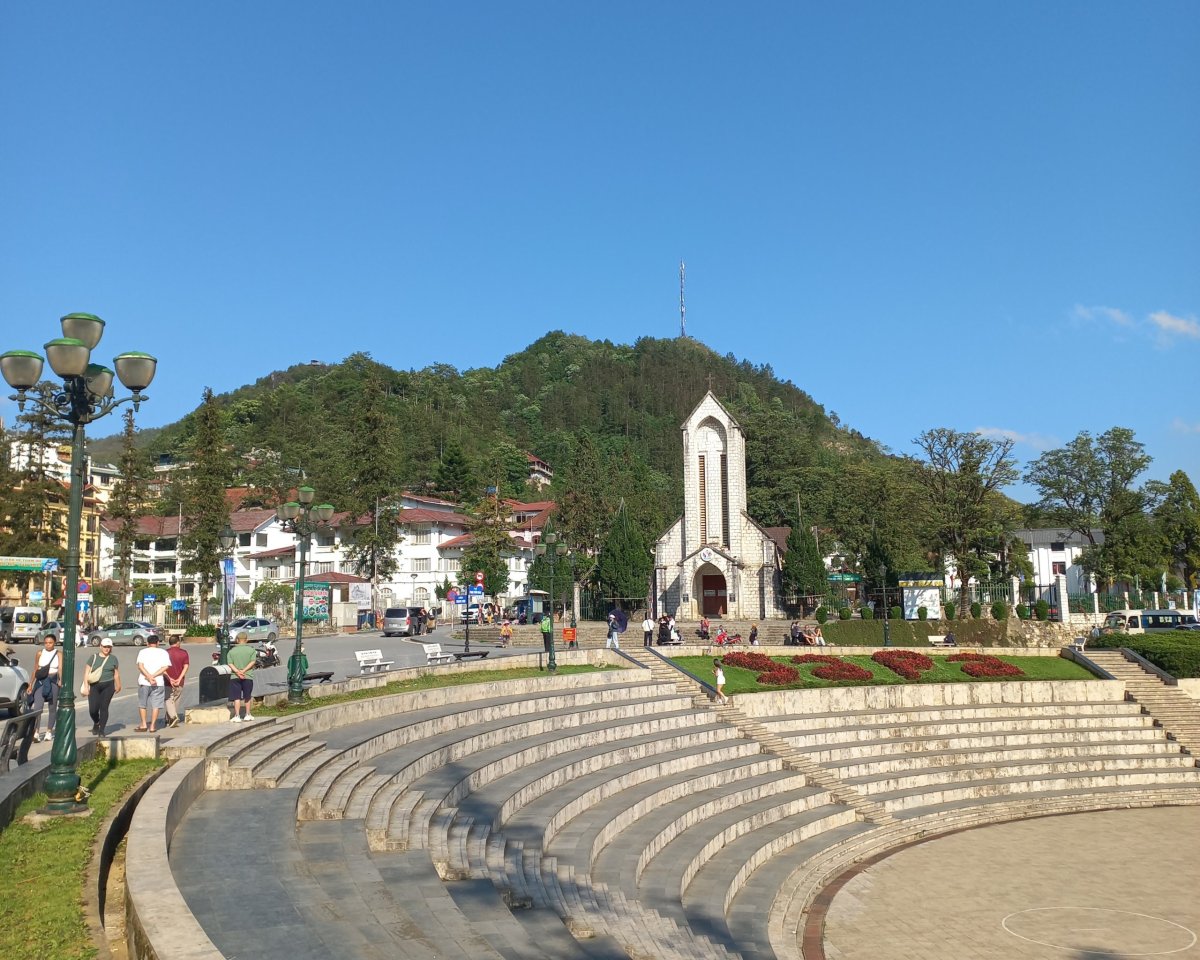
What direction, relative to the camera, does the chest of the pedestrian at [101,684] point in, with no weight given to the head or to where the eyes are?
toward the camera

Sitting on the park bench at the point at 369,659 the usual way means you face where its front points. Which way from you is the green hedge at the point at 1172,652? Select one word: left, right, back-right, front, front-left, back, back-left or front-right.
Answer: front-left

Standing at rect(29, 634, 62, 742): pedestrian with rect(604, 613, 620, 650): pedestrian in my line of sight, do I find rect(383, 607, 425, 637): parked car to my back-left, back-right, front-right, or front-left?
front-left

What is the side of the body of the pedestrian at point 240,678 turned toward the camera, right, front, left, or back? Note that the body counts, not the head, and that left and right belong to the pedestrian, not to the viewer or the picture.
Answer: back

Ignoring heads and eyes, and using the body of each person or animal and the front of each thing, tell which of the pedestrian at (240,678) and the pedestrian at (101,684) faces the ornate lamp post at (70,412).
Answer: the pedestrian at (101,684)

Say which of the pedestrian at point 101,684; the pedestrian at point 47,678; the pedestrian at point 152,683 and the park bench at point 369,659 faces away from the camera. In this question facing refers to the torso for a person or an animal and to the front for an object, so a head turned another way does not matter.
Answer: the pedestrian at point 152,683

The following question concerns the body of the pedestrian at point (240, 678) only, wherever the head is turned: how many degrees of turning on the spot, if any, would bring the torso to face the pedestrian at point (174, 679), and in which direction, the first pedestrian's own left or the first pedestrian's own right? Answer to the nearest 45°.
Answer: approximately 45° to the first pedestrian's own left

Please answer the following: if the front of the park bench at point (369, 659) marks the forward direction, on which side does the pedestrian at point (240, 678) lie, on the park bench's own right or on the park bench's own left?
on the park bench's own right

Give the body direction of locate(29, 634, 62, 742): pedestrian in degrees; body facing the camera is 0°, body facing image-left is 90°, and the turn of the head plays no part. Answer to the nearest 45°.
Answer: approximately 0°

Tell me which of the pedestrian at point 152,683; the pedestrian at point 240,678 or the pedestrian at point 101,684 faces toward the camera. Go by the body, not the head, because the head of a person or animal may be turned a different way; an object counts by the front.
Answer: the pedestrian at point 101,684

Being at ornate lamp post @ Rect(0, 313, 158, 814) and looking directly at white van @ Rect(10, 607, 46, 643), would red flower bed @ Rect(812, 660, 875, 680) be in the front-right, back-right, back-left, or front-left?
front-right
